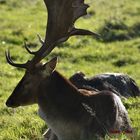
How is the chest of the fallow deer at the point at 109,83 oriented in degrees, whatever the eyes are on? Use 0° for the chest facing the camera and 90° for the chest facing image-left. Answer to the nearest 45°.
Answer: approximately 90°

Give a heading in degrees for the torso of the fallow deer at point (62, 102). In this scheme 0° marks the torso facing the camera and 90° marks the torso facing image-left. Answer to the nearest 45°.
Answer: approximately 90°
